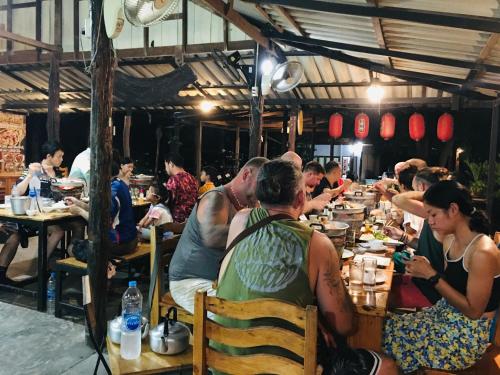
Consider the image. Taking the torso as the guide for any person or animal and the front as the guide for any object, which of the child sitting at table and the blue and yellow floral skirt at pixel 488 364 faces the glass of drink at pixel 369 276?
the blue and yellow floral skirt

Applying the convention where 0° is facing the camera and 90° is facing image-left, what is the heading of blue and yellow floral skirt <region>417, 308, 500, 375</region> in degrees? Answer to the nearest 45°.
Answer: approximately 90°

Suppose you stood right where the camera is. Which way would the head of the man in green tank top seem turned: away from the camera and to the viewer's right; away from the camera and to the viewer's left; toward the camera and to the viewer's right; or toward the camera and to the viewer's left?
away from the camera and to the viewer's right

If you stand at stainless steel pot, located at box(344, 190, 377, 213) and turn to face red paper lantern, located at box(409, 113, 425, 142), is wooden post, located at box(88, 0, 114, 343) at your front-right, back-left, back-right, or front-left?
back-left

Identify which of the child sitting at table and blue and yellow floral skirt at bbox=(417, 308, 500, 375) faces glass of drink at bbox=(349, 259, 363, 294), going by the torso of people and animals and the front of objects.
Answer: the blue and yellow floral skirt

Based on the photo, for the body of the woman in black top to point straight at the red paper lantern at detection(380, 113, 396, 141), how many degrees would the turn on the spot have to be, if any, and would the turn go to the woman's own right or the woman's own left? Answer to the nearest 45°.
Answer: approximately 90° to the woman's own right

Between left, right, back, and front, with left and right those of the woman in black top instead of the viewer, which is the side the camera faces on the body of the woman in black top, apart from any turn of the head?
left

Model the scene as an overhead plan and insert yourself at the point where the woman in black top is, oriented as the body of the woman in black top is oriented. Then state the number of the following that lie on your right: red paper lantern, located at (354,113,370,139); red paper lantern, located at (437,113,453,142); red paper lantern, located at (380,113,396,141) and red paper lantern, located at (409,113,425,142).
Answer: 4
